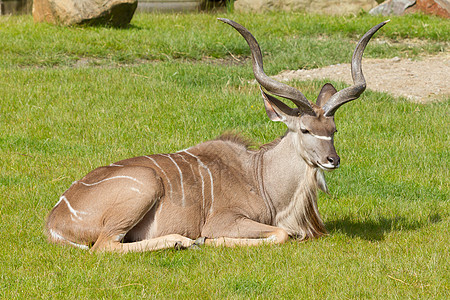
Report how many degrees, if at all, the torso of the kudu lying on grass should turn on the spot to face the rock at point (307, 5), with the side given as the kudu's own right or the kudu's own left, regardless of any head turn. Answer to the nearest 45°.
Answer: approximately 90° to the kudu's own left

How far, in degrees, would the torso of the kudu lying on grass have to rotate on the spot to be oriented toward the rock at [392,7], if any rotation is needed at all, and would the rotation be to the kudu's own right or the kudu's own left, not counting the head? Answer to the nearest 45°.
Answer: approximately 90° to the kudu's own left

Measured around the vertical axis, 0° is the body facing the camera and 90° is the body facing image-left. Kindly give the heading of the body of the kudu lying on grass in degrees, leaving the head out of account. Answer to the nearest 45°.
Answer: approximately 270°

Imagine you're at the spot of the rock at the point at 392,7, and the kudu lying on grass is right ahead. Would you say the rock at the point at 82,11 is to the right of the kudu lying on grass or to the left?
right

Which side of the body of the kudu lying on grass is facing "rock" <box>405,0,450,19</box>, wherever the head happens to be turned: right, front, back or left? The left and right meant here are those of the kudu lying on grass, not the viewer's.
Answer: left

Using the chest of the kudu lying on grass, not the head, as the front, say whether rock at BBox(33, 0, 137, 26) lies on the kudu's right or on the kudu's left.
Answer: on the kudu's left
